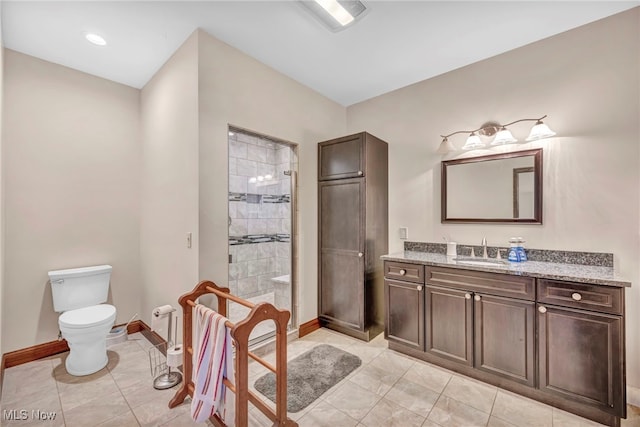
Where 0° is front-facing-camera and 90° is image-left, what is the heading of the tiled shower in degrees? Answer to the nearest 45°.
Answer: approximately 315°

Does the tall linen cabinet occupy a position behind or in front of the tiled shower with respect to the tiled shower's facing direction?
in front

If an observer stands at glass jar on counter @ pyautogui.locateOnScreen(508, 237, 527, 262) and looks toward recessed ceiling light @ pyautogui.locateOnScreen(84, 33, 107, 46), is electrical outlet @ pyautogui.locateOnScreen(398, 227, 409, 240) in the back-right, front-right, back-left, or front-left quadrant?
front-right

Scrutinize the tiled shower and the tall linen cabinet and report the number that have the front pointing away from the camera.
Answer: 0

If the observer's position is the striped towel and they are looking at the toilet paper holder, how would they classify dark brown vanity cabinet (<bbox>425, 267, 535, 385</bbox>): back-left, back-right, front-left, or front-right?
back-right

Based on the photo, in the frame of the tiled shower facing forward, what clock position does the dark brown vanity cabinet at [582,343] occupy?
The dark brown vanity cabinet is roughly at 12 o'clock from the tiled shower.

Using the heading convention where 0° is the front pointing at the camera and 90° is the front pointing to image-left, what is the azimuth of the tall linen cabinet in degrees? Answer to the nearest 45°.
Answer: approximately 45°

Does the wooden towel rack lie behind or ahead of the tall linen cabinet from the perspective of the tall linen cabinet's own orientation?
ahead

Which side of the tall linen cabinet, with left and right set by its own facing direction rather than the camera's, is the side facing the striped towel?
front

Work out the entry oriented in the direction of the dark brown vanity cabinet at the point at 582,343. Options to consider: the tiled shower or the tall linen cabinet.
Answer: the tiled shower

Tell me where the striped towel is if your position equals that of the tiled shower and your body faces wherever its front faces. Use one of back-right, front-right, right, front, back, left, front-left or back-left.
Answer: front-right

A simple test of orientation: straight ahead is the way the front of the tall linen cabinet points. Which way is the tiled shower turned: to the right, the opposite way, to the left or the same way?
to the left

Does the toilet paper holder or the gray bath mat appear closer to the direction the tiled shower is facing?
the gray bath mat
